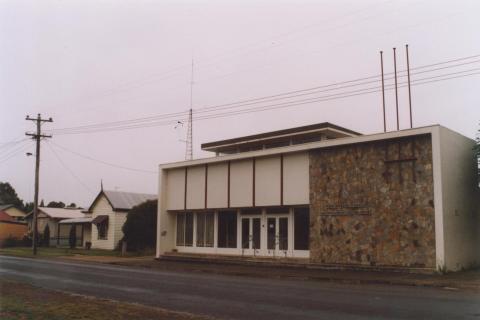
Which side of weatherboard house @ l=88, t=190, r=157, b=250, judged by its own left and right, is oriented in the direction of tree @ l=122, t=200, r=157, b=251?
left

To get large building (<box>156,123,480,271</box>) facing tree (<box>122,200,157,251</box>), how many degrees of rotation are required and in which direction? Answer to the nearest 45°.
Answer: approximately 90° to its right

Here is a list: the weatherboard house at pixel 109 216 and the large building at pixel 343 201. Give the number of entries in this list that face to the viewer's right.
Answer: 0

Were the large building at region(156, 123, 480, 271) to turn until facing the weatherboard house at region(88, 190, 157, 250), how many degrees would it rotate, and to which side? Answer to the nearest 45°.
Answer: approximately 90° to its right

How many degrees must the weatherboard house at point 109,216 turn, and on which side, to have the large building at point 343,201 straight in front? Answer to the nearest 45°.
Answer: approximately 90° to its left

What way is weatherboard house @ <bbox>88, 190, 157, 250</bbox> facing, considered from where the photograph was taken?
facing the viewer and to the left of the viewer
